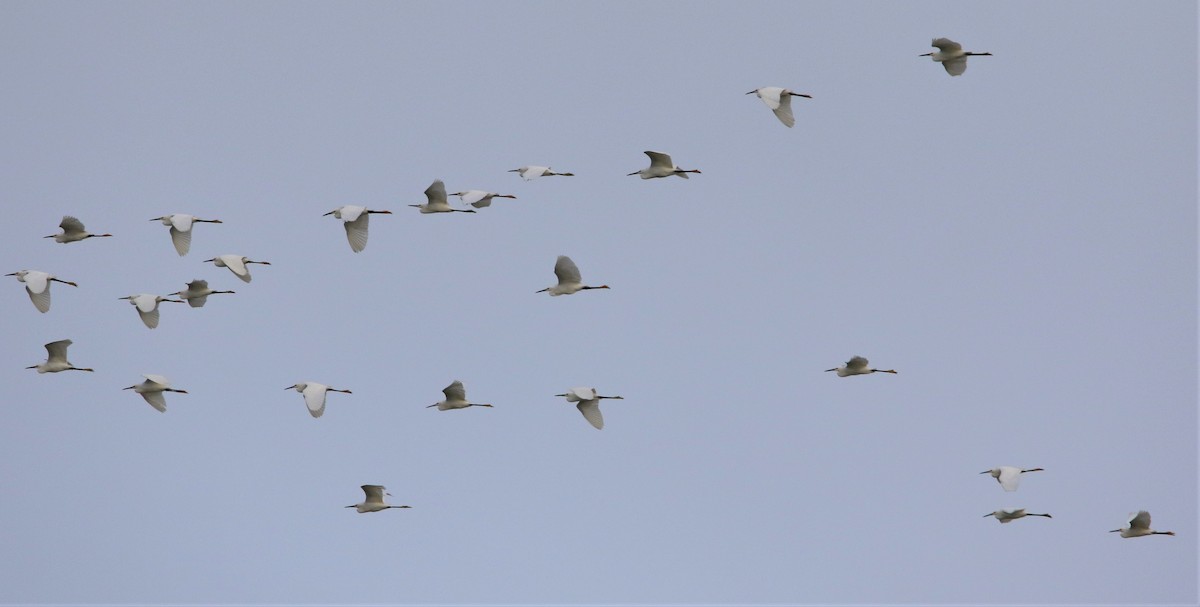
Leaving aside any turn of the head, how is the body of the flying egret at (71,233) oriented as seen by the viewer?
to the viewer's left

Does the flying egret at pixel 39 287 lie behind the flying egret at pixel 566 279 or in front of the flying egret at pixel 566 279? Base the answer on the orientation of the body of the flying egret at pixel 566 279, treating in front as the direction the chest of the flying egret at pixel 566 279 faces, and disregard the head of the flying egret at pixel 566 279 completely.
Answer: in front

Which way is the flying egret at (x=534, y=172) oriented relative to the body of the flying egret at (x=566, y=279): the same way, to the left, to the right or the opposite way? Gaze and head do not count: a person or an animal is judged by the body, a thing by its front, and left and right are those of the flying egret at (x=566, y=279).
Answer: the same way

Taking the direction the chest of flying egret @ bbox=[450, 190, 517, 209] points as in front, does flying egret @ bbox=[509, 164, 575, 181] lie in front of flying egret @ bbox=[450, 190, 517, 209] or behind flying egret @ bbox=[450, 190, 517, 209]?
behind

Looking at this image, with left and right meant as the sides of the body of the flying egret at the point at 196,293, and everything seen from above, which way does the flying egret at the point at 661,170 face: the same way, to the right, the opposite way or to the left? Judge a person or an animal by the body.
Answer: the same way

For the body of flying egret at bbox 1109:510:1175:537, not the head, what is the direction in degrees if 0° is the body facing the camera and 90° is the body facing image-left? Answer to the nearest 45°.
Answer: approximately 90°

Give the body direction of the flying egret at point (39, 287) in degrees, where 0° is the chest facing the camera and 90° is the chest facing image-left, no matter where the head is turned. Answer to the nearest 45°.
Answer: approximately 90°

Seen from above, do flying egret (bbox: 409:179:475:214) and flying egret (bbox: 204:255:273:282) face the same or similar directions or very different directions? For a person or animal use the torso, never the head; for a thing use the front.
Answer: same or similar directions

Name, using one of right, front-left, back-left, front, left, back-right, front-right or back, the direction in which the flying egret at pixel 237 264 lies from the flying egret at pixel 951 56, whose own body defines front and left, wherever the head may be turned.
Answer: front

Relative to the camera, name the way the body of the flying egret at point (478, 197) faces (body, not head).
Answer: to the viewer's left

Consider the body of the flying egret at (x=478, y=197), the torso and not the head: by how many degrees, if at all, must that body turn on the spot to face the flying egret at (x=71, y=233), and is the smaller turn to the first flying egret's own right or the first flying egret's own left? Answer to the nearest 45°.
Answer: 0° — it already faces it

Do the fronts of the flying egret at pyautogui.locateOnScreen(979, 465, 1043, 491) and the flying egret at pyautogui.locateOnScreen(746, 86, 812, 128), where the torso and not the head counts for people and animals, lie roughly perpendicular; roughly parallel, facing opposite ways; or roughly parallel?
roughly parallel

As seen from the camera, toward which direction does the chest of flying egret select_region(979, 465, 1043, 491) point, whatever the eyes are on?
to the viewer's left

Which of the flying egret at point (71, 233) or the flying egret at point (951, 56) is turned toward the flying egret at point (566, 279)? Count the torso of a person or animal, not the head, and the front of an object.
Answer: the flying egret at point (951, 56)

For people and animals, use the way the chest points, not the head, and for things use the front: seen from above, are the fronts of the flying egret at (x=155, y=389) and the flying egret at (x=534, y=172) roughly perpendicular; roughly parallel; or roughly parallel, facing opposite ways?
roughly parallel

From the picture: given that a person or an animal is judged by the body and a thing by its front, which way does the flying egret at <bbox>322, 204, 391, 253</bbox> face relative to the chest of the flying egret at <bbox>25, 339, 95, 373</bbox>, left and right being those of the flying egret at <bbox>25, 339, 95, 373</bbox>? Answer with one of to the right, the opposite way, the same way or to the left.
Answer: the same way

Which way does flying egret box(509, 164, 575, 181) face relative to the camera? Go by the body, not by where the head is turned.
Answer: to the viewer's left

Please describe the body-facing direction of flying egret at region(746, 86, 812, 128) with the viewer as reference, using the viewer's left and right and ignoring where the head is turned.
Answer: facing to the left of the viewer

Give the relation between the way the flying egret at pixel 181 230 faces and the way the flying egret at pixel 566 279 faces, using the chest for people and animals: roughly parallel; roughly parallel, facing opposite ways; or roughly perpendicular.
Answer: roughly parallel

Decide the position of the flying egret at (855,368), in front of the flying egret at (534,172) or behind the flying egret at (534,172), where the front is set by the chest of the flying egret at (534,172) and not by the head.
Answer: behind

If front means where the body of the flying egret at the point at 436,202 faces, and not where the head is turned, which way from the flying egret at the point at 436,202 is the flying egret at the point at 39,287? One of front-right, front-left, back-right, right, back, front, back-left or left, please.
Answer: front
